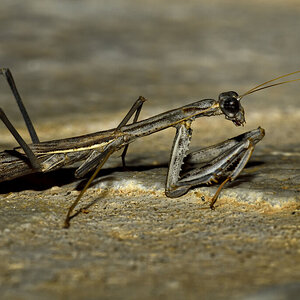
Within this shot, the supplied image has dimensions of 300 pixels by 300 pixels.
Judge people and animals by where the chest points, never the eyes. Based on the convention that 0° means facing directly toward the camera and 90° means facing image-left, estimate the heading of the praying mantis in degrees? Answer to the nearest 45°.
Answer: approximately 270°
